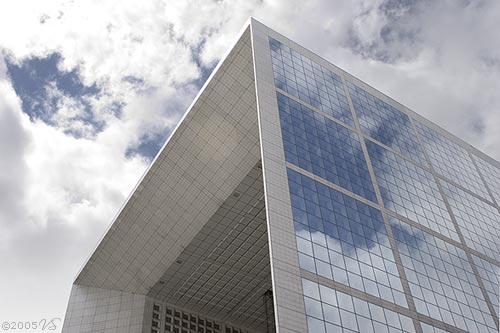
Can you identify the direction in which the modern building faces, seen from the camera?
facing the viewer and to the left of the viewer
